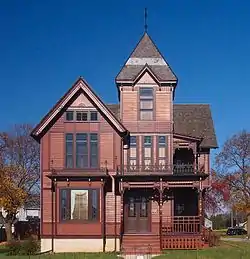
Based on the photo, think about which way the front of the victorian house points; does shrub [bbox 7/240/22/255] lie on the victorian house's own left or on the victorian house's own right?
on the victorian house's own right

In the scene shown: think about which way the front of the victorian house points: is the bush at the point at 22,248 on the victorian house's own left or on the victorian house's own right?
on the victorian house's own right

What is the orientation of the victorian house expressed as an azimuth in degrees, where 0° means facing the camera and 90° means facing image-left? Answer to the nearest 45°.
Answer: approximately 0°
